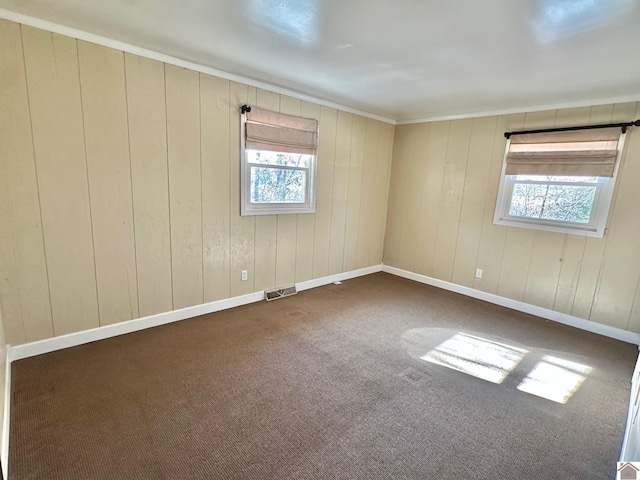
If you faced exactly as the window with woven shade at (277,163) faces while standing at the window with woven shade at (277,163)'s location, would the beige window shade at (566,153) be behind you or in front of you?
in front

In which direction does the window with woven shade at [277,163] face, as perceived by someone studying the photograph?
facing the viewer and to the right of the viewer

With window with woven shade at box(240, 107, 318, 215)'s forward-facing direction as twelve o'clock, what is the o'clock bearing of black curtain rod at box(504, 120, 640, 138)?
The black curtain rod is roughly at 11 o'clock from the window with woven shade.

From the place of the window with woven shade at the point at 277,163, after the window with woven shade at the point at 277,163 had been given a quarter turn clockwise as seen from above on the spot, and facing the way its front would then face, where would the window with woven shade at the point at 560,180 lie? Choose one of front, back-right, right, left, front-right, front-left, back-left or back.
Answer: back-left

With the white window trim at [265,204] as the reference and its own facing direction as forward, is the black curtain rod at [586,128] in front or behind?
in front

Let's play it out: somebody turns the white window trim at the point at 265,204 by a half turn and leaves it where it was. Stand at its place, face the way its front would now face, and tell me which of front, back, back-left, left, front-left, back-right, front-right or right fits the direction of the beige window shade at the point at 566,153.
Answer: back-right

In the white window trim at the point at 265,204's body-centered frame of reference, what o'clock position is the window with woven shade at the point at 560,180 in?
The window with woven shade is roughly at 11 o'clock from the white window trim.
